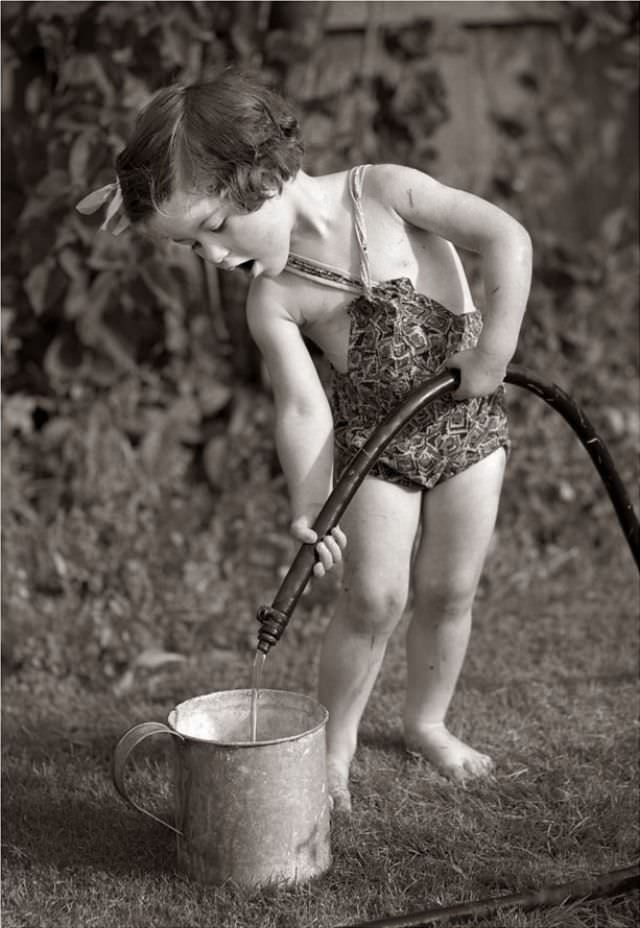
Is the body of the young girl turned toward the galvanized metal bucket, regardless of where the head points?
yes

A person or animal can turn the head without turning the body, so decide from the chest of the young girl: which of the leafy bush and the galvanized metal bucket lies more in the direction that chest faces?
the galvanized metal bucket

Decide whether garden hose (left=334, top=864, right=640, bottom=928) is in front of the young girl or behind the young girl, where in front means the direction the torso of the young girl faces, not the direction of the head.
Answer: in front

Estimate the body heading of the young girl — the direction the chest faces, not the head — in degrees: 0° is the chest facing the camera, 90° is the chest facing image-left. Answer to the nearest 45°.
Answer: approximately 0°

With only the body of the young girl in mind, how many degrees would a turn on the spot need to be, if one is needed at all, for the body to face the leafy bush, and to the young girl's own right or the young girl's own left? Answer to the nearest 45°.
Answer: approximately 180°

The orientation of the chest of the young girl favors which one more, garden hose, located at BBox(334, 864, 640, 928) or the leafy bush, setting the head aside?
the garden hose
